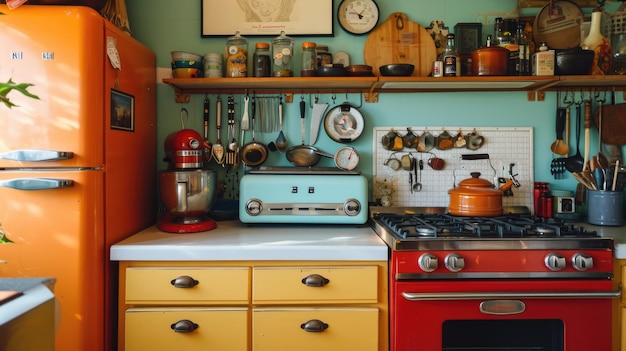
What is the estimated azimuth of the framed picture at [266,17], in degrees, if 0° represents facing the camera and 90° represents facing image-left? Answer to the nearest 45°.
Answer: approximately 0°

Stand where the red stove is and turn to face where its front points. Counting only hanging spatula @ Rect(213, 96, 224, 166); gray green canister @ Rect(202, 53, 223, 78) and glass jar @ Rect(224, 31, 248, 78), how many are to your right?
3

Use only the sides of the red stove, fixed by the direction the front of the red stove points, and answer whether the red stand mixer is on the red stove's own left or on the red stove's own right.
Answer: on the red stove's own right

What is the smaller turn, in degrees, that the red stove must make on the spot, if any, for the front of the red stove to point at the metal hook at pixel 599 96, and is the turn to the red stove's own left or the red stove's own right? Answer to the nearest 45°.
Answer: approximately 135° to the red stove's own left

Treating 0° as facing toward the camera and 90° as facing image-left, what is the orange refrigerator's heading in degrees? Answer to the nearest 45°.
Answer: approximately 0°
